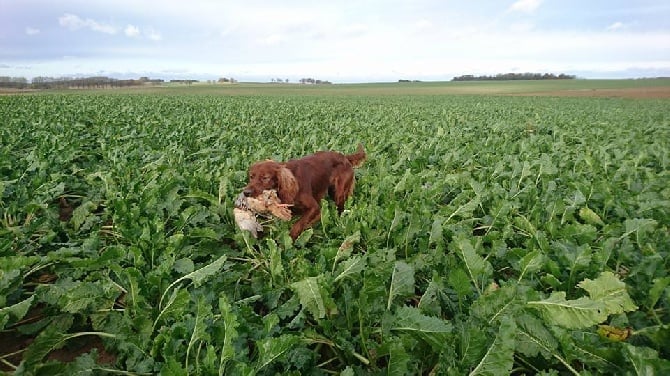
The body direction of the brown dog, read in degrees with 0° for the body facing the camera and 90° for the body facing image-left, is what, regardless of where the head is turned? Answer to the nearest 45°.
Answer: approximately 45°
